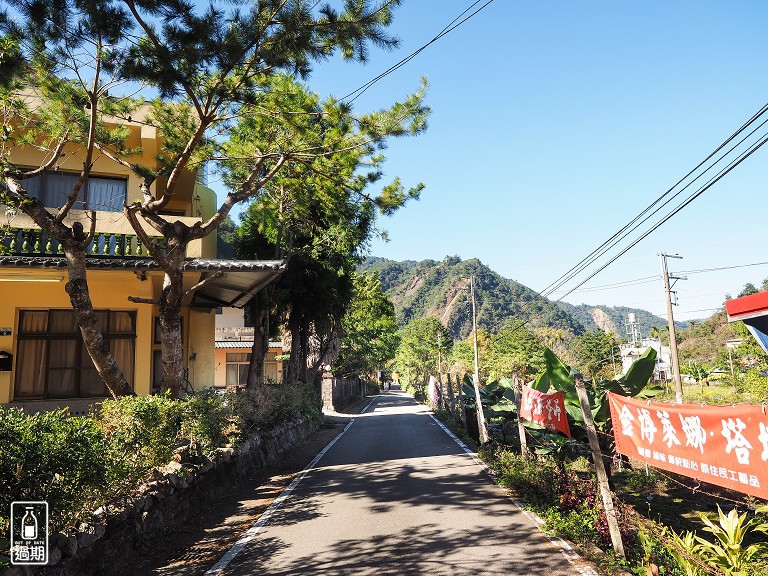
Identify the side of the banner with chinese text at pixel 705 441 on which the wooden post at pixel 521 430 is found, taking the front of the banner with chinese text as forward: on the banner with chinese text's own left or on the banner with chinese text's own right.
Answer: on the banner with chinese text's own right

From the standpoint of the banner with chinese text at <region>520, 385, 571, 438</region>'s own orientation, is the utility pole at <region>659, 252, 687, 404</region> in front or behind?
behind

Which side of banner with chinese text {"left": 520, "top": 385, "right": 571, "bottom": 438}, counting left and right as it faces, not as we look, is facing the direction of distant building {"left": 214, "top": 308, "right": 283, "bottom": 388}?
right

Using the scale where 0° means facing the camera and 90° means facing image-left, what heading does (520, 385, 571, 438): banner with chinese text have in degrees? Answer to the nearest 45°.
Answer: approximately 45°

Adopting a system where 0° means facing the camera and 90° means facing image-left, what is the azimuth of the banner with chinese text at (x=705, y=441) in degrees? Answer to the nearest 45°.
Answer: approximately 45°

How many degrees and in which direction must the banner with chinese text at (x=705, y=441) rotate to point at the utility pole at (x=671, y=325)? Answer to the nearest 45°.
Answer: approximately 135° to its right

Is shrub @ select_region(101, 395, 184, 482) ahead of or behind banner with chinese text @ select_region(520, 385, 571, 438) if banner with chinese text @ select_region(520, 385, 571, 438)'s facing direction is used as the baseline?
ahead

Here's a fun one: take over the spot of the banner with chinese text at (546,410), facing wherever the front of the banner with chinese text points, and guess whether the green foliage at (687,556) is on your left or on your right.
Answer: on your left

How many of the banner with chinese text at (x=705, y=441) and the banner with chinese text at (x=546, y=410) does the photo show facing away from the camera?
0

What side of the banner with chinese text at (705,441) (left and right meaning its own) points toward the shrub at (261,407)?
right

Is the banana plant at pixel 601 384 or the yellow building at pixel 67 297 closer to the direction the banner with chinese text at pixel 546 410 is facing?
the yellow building
